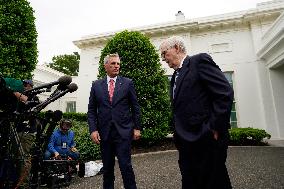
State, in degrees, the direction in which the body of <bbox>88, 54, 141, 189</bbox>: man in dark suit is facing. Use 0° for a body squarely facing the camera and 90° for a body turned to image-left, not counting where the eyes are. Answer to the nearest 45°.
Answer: approximately 0°

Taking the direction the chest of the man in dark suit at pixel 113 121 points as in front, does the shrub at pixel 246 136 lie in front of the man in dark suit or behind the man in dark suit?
behind

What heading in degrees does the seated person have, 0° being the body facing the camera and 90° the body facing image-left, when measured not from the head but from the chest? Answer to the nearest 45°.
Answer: approximately 0°

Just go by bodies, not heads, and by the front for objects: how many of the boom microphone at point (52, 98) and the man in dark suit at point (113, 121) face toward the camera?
1

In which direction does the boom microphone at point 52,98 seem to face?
to the viewer's right

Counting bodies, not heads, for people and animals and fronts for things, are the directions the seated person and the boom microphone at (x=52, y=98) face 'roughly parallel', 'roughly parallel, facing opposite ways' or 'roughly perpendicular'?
roughly perpendicular

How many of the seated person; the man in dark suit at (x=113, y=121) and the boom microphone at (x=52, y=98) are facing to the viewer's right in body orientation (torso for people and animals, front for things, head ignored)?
1

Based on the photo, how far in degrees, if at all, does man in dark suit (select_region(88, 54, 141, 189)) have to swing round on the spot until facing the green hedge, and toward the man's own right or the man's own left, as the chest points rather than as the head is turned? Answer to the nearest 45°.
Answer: approximately 180°

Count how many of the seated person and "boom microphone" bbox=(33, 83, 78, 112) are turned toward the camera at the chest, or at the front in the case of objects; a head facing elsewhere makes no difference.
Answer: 1

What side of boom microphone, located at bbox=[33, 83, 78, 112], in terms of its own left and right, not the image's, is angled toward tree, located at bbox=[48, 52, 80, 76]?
left

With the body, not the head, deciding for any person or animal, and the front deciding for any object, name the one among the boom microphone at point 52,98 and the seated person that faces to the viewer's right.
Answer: the boom microphone

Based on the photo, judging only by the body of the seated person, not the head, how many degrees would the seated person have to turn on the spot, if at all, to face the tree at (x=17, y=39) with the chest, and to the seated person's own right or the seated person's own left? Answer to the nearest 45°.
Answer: approximately 135° to the seated person's own right
